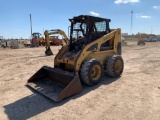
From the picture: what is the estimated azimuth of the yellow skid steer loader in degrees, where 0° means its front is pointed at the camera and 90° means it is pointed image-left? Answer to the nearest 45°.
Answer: approximately 45°

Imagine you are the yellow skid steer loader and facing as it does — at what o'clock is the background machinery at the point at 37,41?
The background machinery is roughly at 4 o'clock from the yellow skid steer loader.
